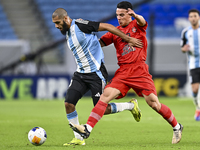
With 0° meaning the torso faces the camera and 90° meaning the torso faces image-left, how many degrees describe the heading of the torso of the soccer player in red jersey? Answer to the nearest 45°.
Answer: approximately 45°

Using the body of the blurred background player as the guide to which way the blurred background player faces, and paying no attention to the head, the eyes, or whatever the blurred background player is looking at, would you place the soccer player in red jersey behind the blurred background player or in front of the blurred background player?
in front

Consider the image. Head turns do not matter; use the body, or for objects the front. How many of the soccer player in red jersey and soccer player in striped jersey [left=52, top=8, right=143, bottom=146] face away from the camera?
0

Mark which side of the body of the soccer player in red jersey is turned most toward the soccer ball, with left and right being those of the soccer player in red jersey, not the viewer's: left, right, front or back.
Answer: front

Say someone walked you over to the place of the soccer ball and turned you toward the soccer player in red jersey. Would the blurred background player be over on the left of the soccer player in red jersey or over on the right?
left

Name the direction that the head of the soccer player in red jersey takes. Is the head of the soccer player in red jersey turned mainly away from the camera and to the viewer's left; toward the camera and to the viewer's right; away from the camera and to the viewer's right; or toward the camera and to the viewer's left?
toward the camera and to the viewer's left
